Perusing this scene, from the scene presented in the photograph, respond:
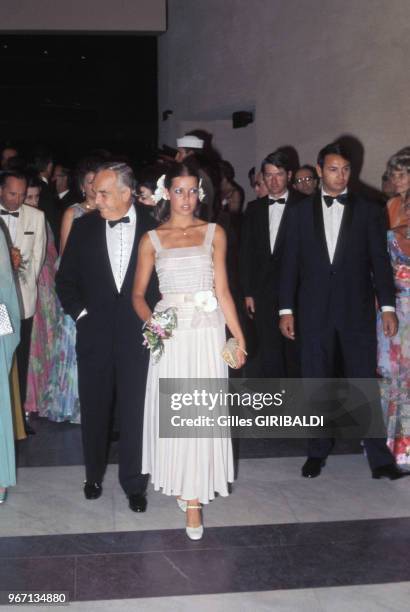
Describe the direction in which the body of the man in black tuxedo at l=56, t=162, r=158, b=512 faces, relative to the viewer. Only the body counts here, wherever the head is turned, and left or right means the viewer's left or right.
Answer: facing the viewer

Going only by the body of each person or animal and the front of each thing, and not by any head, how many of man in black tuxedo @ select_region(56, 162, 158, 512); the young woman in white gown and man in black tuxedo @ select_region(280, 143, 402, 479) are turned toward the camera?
3

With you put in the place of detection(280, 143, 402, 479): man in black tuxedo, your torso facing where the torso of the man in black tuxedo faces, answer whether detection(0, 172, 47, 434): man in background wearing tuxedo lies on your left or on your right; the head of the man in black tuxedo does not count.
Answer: on your right

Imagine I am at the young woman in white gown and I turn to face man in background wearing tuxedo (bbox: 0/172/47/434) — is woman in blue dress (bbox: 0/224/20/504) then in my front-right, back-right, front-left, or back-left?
front-left

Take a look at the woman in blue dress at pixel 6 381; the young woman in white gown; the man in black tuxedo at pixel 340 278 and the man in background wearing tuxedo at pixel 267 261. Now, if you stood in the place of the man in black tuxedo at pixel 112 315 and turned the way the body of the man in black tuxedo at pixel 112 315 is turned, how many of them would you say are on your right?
1

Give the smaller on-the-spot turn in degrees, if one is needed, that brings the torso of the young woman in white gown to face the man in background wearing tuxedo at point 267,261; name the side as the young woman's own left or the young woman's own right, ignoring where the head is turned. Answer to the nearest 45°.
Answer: approximately 180°

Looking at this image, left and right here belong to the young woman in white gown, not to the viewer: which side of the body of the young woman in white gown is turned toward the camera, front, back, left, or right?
front

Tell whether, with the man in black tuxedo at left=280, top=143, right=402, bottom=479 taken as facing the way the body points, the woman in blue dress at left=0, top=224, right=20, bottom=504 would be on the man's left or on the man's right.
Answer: on the man's right

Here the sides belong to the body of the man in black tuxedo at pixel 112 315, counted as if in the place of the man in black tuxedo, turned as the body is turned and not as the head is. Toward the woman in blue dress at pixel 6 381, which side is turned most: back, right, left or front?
right

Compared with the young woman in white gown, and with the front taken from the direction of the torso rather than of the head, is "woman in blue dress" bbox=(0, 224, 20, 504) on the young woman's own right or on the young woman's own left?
on the young woman's own right

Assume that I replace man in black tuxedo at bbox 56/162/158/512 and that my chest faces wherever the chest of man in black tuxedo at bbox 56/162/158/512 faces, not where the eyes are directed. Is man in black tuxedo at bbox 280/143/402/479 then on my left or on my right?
on my left
